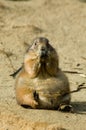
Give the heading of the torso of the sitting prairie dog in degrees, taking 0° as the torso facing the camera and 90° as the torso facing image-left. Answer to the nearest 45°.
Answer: approximately 0°
